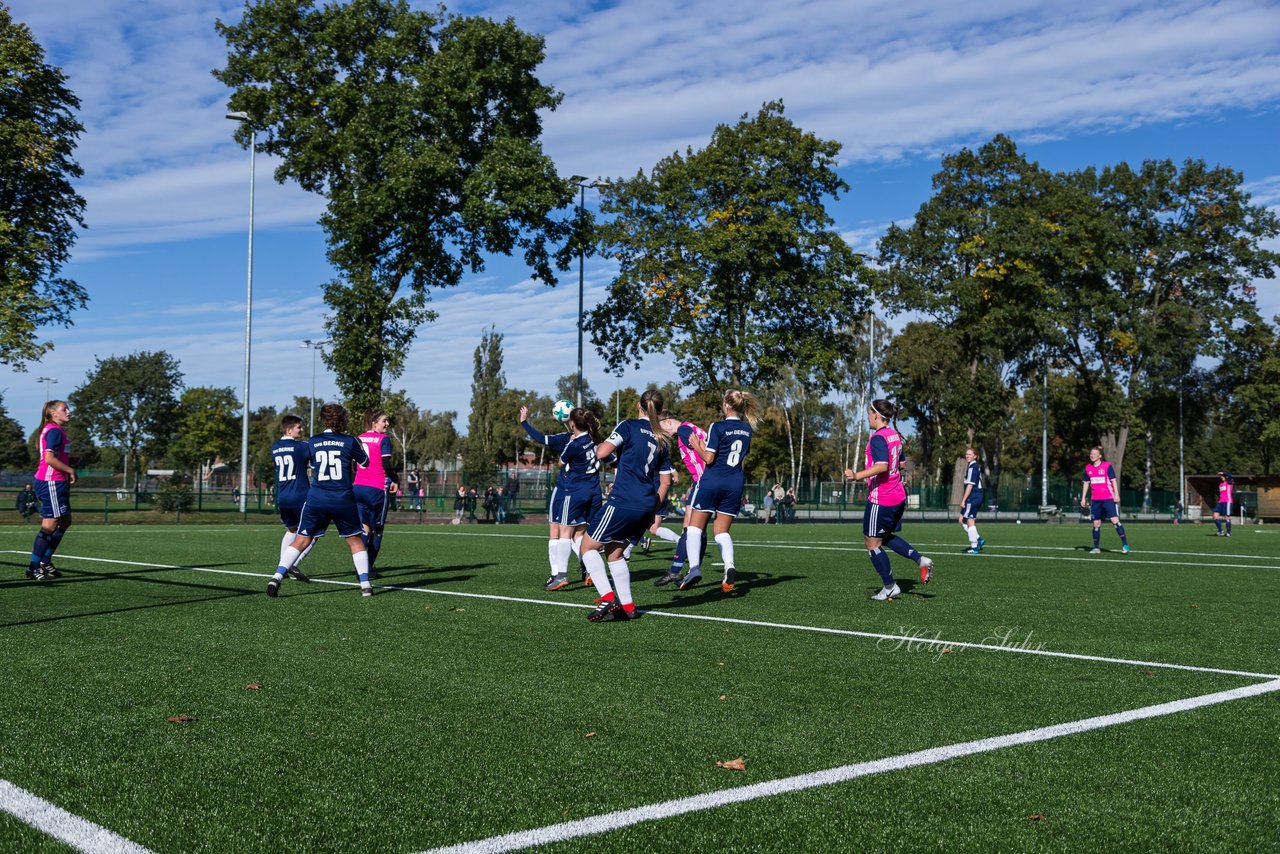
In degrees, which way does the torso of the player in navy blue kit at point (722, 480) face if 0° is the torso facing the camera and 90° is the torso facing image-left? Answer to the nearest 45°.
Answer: approximately 135°

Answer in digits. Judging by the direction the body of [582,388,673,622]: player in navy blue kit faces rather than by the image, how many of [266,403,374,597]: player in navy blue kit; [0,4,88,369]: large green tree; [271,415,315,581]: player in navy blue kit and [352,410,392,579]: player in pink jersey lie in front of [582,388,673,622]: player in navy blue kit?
4

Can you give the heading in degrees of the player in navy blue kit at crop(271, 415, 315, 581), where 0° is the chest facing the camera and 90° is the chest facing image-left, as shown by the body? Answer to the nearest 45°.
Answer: approximately 225°

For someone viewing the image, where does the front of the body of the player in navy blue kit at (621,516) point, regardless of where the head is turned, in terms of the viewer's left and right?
facing away from the viewer and to the left of the viewer

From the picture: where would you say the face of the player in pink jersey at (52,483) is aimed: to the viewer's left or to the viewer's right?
to the viewer's right

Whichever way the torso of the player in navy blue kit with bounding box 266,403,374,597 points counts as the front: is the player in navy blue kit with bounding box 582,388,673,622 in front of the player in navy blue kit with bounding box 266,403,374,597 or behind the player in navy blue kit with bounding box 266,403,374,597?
behind

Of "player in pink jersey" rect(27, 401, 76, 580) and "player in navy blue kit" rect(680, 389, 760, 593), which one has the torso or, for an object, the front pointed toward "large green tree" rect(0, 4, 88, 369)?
the player in navy blue kit

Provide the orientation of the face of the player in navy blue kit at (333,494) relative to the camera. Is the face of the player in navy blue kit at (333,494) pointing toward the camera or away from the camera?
away from the camera

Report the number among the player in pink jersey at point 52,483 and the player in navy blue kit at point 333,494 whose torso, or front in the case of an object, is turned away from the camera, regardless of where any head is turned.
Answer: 1

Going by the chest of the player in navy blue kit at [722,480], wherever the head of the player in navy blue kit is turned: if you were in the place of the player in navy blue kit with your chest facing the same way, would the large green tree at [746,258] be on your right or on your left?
on your right

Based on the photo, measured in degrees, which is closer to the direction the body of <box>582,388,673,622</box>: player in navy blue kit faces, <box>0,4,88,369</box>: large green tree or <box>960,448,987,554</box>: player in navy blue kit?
the large green tree

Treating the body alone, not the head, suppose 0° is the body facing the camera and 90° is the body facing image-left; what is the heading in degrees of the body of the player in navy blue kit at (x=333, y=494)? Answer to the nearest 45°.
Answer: approximately 180°
